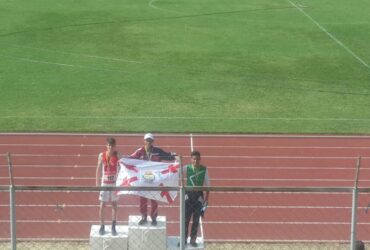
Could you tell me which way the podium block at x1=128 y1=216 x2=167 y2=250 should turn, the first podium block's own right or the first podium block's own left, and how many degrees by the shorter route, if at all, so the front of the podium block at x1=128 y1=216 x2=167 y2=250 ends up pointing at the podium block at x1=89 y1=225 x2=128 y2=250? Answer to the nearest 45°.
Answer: approximately 90° to the first podium block's own right

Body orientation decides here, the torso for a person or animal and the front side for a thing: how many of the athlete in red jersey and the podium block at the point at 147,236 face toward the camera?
2

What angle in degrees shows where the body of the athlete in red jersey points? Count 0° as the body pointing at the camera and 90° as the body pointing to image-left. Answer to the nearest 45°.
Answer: approximately 0°

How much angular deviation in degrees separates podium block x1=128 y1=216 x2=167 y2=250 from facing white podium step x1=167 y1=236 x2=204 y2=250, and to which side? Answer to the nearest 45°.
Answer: approximately 90° to its left
